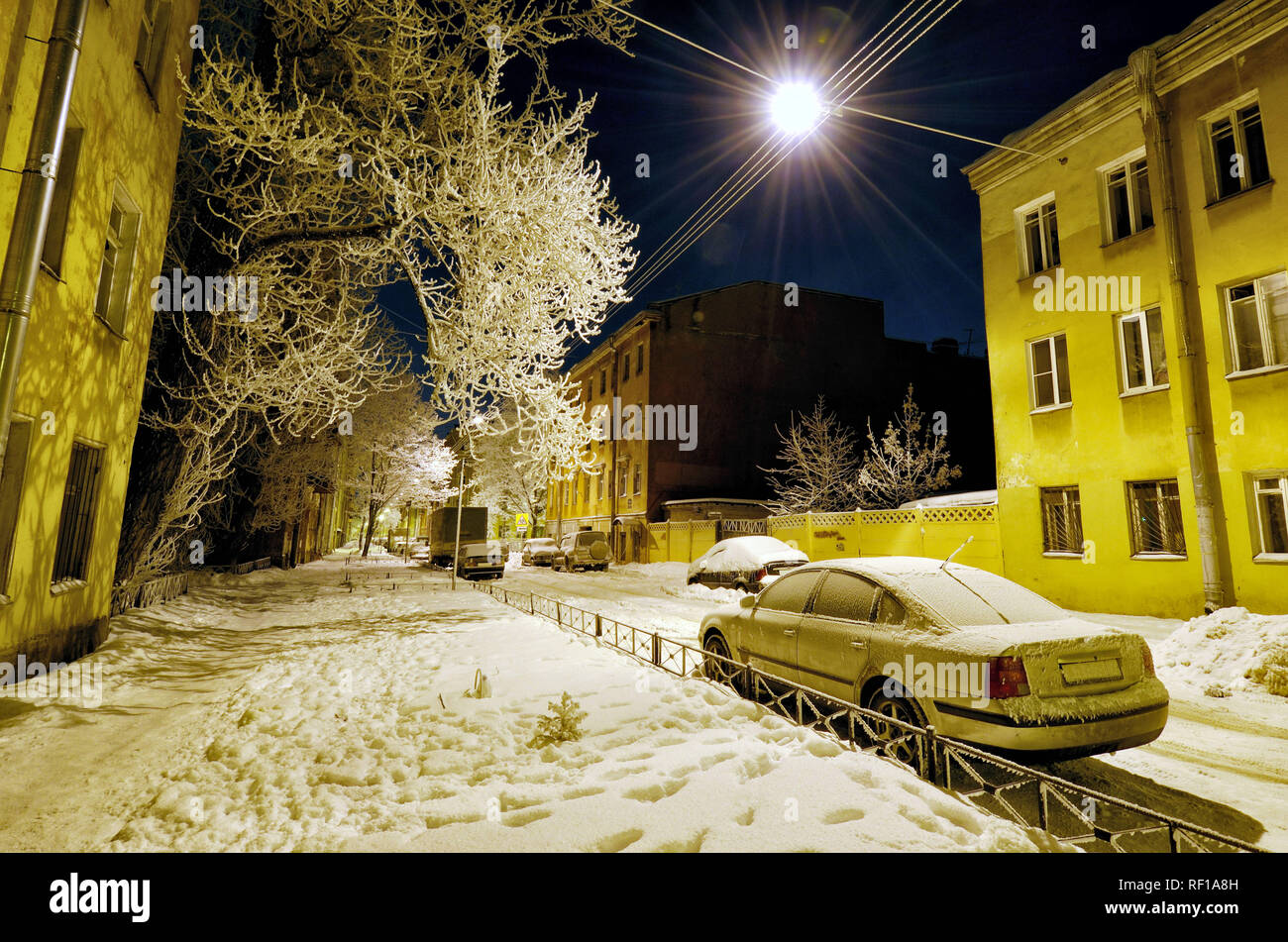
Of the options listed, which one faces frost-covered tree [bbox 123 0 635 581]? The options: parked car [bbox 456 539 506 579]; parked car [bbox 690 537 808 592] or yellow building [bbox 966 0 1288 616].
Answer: the yellow building

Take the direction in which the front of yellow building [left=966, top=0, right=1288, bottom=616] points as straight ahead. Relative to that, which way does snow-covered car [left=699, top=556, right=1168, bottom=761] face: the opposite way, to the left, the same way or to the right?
to the right

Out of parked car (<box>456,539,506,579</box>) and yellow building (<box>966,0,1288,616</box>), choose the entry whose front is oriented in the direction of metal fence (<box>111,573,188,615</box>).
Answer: the yellow building

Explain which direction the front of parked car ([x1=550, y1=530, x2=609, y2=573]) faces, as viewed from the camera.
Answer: facing away from the viewer and to the left of the viewer

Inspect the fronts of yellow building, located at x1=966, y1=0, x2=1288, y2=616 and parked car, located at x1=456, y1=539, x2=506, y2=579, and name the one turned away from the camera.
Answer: the parked car

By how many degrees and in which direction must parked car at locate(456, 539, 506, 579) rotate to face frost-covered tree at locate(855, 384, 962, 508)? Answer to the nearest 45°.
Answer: approximately 90° to its right

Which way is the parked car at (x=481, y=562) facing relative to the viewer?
away from the camera

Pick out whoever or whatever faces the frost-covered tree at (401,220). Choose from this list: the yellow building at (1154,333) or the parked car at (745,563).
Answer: the yellow building

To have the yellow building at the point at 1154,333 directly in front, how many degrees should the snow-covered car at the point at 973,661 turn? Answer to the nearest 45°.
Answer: approximately 90° to its right

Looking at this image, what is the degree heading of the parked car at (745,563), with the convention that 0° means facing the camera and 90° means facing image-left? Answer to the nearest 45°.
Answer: approximately 135°

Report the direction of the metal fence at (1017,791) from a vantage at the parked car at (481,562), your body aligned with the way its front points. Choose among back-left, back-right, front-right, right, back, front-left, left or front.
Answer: back
